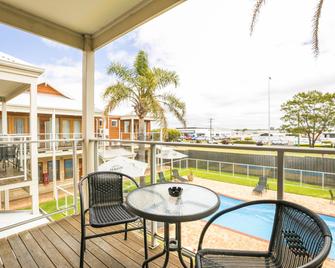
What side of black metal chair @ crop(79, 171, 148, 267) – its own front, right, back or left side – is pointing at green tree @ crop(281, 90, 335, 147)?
left

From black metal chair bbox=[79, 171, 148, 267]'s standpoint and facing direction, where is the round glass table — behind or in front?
in front

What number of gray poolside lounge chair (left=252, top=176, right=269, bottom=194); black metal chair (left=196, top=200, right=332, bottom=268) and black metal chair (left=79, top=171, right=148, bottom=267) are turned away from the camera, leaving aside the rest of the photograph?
0

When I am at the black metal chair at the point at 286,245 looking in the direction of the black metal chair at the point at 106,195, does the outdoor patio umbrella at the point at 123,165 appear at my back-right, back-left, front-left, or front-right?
front-right

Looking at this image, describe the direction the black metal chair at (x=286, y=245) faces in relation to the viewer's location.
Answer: facing the viewer and to the left of the viewer

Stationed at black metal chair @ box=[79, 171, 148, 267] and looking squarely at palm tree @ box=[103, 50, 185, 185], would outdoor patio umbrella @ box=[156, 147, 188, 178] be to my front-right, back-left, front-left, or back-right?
front-right

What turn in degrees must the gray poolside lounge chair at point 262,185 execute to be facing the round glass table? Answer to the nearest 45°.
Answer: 0° — it already faces it

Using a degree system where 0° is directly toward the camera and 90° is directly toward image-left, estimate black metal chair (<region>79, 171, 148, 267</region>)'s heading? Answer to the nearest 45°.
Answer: approximately 315°

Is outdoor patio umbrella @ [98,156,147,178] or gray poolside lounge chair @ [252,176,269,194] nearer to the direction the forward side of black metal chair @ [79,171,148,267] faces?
the gray poolside lounge chair

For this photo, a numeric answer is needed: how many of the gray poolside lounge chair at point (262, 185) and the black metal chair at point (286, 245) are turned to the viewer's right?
0

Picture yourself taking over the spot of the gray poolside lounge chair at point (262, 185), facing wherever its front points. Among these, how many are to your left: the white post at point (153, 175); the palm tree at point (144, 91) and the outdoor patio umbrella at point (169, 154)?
0

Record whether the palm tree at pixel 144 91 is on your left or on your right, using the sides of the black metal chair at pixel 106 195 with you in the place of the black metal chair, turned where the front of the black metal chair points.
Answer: on your left

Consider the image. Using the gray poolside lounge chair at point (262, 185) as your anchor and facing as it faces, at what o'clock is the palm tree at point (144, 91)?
The palm tree is roughly at 3 o'clock from the gray poolside lounge chair.

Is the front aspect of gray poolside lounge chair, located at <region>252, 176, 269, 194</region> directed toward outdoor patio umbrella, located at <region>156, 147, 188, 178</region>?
no

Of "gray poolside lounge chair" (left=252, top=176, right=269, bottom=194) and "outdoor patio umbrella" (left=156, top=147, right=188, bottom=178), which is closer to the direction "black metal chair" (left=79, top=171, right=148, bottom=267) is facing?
the gray poolside lounge chair
